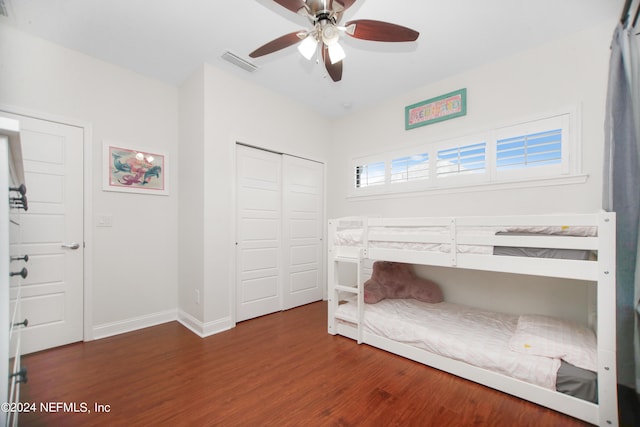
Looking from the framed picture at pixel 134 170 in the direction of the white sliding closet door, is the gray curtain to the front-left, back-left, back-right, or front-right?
front-right

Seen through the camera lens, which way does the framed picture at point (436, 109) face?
facing the viewer and to the left of the viewer

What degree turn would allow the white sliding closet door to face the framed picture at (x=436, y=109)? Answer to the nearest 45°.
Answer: approximately 45° to its left

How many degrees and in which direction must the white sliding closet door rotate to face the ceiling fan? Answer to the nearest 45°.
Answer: approximately 45° to its right

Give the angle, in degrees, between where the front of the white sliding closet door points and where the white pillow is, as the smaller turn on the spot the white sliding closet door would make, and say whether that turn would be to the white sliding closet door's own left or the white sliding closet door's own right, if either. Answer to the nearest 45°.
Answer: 0° — it already faces it

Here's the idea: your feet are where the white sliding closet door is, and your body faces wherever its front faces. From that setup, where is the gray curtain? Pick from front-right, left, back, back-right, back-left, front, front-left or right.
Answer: front
